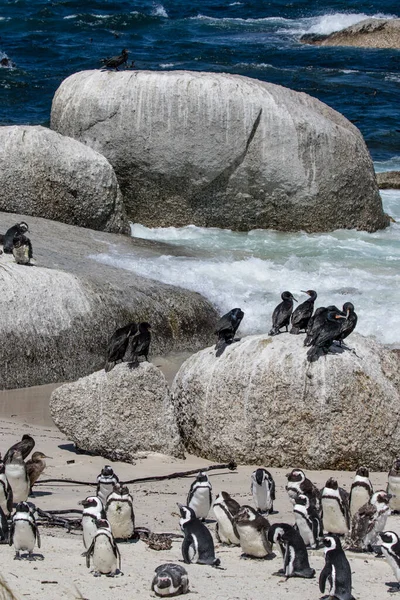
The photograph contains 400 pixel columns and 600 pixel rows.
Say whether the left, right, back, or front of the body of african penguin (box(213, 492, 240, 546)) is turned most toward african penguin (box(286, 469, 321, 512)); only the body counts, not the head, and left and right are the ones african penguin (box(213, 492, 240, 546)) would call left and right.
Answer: back

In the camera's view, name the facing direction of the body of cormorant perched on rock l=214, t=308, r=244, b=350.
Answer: to the viewer's right

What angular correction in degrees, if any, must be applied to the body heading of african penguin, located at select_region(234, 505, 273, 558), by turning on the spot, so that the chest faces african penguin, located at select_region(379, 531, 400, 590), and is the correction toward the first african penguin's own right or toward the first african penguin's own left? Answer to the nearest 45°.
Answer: approximately 90° to the first african penguin's own left

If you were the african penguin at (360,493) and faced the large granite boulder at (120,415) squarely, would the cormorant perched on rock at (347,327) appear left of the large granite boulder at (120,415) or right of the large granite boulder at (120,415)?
right

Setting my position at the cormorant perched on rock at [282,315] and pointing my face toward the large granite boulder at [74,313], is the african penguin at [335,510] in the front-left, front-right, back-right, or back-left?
back-left

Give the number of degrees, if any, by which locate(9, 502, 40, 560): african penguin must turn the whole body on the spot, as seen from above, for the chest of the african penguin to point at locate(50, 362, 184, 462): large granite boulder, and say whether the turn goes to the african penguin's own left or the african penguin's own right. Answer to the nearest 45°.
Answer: approximately 180°

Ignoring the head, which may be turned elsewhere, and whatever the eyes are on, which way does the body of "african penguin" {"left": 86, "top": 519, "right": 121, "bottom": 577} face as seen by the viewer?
toward the camera

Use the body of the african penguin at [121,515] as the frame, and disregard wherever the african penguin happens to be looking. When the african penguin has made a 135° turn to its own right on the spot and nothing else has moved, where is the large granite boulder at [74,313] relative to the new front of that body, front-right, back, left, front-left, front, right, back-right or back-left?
front-right

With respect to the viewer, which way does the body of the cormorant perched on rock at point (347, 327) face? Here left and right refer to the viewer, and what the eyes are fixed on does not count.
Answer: facing to the right of the viewer

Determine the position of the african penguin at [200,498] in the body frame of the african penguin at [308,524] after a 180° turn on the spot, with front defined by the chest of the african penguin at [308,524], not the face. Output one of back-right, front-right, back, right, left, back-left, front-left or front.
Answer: left

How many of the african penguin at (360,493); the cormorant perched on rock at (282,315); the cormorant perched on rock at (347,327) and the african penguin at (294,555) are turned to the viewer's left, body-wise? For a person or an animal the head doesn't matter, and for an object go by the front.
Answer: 1

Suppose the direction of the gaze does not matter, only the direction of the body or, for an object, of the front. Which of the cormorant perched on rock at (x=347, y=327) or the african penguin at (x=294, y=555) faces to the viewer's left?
the african penguin

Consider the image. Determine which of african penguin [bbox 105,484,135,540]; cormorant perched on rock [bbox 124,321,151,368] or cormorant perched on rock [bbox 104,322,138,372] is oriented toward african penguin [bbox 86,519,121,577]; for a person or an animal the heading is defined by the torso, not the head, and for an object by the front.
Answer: african penguin [bbox 105,484,135,540]
